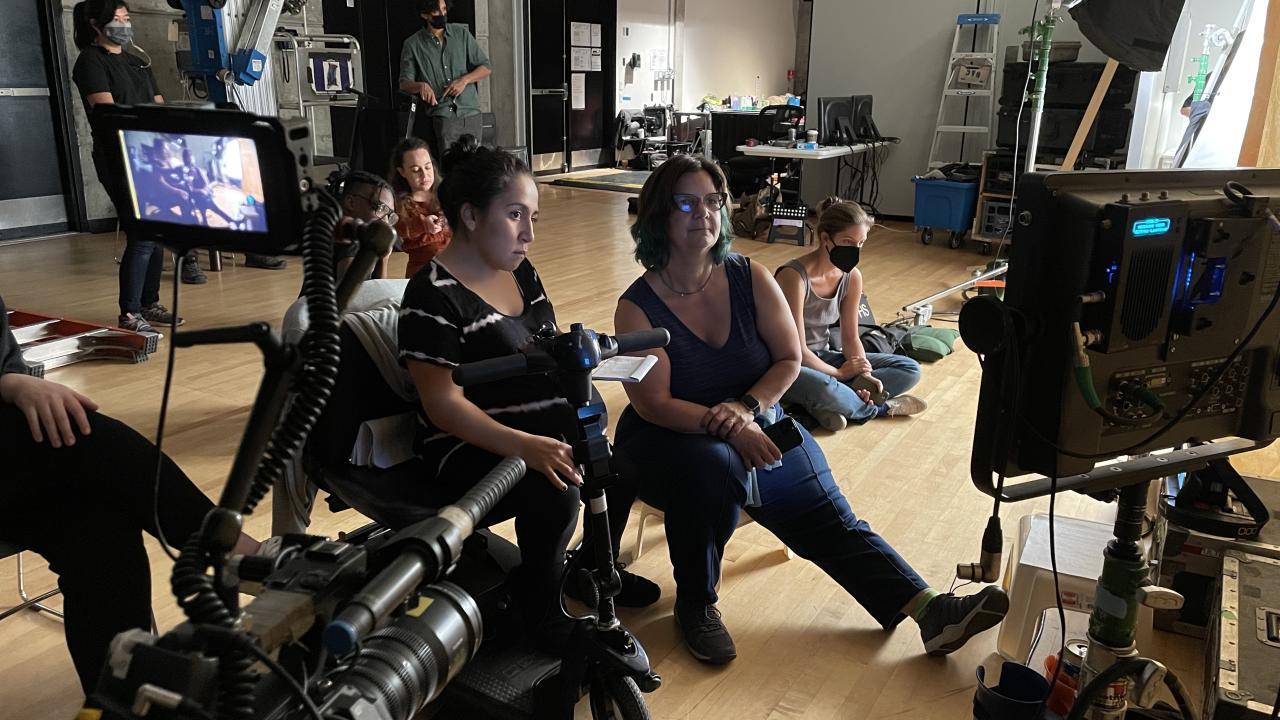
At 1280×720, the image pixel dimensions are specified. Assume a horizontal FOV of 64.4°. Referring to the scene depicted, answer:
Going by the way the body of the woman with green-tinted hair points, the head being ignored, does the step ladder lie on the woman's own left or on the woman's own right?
on the woman's own left

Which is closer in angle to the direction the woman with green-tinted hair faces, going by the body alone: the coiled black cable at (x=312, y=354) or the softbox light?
the coiled black cable

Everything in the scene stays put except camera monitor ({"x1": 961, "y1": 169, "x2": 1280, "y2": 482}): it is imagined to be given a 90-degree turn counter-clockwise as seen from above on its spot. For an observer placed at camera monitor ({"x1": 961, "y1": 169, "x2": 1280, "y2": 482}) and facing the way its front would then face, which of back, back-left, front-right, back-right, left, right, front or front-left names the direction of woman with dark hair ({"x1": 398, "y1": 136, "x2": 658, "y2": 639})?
front-right

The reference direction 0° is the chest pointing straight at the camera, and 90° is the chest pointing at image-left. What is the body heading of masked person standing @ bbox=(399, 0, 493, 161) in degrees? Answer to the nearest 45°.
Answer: approximately 0°

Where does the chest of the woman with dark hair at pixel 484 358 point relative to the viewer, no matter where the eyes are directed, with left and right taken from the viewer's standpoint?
facing the viewer and to the right of the viewer

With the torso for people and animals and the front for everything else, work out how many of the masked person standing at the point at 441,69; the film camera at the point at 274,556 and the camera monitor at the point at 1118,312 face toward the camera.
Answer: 1

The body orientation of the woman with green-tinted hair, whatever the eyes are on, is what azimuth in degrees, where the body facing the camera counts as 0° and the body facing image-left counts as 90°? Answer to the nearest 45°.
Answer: approximately 315°

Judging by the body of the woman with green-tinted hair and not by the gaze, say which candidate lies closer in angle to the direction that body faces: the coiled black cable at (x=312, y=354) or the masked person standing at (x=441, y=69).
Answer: the coiled black cable

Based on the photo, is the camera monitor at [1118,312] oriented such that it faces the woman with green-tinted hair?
yes

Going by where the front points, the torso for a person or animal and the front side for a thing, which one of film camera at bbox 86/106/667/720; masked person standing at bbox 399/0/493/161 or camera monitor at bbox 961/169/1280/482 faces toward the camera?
the masked person standing

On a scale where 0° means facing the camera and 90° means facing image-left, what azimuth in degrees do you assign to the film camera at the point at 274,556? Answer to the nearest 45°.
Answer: approximately 225°

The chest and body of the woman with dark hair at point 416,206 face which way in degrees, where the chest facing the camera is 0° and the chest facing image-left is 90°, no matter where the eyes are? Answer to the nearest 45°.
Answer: approximately 315°

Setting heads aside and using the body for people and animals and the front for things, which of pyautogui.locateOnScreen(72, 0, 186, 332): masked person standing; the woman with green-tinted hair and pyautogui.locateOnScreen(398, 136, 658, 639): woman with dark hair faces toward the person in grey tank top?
the masked person standing

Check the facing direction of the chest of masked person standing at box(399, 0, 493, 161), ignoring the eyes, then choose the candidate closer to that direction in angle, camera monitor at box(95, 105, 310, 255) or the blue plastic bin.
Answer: the camera monitor

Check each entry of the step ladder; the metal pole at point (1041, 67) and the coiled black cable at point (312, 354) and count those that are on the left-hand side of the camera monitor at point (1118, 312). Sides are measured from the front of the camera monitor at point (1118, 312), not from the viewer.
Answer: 1

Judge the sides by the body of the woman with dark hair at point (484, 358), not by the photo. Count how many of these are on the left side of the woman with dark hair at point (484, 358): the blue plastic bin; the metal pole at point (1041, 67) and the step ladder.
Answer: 3
